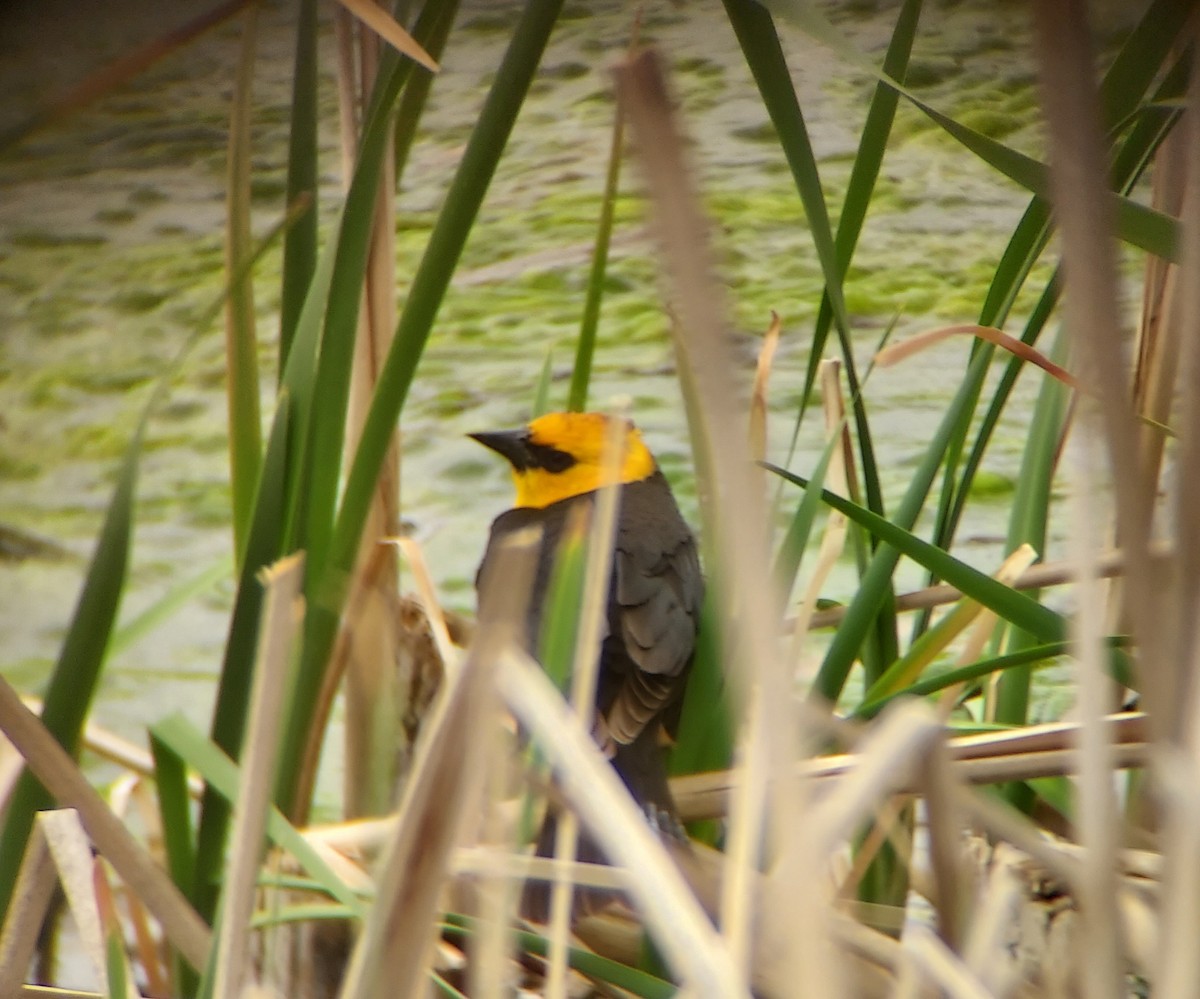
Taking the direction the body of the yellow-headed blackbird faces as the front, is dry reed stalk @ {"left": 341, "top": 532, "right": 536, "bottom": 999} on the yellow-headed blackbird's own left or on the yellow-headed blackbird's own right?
on the yellow-headed blackbird's own left

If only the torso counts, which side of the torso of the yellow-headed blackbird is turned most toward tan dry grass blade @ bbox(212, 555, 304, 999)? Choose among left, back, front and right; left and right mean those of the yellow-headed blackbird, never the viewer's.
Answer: left
